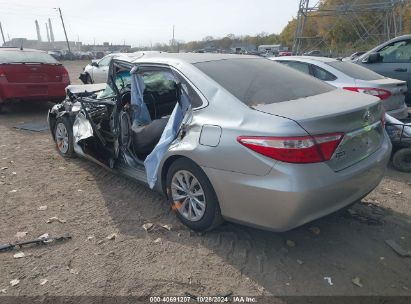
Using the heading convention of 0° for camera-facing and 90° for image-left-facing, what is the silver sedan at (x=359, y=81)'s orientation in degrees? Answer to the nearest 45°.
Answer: approximately 135°

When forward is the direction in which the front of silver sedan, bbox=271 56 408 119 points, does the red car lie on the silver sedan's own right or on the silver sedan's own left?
on the silver sedan's own left

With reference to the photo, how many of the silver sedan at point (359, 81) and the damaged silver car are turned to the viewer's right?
0

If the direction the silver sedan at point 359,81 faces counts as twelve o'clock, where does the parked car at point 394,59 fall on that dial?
The parked car is roughly at 2 o'clock from the silver sedan.

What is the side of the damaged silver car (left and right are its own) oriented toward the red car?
front

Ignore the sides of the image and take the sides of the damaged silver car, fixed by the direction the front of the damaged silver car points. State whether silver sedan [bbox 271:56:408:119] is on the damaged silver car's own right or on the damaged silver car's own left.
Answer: on the damaged silver car's own right

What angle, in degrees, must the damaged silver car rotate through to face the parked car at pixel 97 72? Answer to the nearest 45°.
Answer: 0° — it already faces it

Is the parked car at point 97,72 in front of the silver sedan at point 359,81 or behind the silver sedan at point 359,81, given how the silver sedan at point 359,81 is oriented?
in front

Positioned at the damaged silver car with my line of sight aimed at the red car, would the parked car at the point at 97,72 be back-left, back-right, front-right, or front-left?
front-right

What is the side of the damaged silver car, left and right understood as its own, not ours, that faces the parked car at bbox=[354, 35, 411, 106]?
right

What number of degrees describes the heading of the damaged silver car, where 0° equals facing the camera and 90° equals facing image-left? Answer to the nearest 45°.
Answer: approximately 135°
